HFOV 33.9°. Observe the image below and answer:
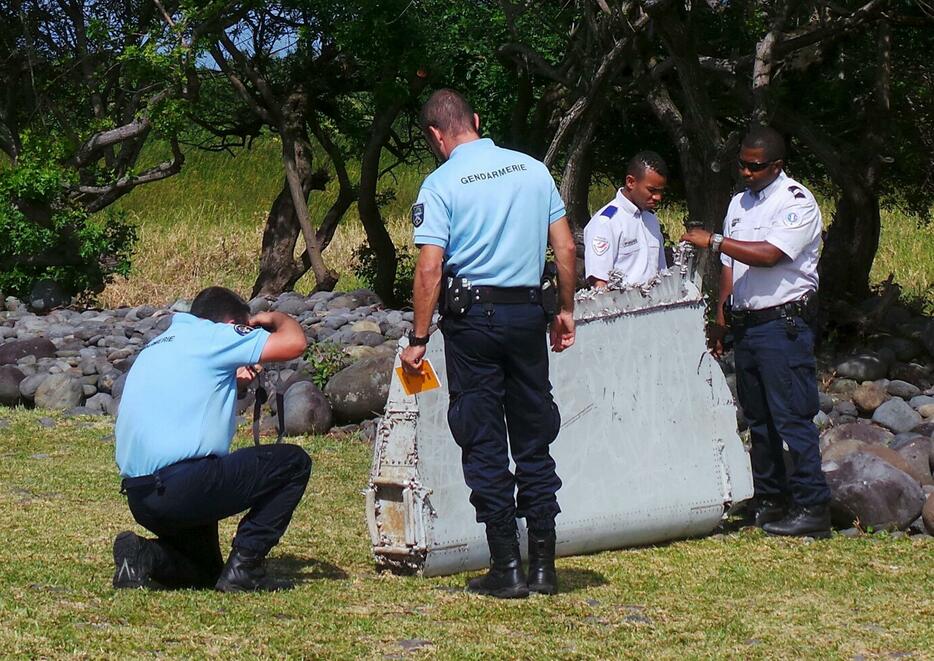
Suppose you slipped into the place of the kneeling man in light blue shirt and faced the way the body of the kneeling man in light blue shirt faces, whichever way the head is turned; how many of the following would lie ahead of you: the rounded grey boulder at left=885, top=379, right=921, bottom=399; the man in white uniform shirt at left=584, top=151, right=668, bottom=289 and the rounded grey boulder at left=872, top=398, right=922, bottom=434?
3

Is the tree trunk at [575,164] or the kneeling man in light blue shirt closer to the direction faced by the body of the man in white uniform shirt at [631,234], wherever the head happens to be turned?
the kneeling man in light blue shirt

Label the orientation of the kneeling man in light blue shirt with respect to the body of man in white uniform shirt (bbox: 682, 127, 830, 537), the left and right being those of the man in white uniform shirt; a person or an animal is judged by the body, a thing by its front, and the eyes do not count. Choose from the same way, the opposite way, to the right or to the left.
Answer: the opposite way

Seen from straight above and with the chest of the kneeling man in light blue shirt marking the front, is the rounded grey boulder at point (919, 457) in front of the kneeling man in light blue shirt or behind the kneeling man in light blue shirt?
in front

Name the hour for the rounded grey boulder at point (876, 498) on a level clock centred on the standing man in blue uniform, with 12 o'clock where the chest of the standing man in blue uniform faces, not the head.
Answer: The rounded grey boulder is roughly at 3 o'clock from the standing man in blue uniform.

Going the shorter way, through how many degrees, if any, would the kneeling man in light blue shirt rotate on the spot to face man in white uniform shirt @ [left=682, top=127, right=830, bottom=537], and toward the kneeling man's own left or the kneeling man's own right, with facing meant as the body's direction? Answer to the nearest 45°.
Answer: approximately 45° to the kneeling man's own right

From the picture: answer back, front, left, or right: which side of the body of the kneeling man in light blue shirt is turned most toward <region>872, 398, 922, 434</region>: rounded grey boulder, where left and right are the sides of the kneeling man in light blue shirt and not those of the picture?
front

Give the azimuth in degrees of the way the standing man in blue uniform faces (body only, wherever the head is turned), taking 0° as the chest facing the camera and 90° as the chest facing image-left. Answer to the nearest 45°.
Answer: approximately 135°

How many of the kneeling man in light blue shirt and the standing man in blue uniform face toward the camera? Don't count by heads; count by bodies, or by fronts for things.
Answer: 0

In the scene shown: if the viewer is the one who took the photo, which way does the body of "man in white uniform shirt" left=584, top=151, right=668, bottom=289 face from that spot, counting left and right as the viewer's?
facing the viewer and to the right of the viewer

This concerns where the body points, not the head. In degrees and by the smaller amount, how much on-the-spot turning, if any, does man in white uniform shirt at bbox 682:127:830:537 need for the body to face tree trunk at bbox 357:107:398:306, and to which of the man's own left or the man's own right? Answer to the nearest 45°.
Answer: approximately 90° to the man's own right

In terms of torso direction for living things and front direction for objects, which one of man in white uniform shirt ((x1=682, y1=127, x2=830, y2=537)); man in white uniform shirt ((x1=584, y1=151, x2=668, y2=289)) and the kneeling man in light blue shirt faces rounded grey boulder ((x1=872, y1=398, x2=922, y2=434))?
the kneeling man in light blue shirt

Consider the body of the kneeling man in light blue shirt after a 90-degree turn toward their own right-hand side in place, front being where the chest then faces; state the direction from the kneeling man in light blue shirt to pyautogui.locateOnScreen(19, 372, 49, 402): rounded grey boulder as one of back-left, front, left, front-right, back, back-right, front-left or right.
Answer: back-left
